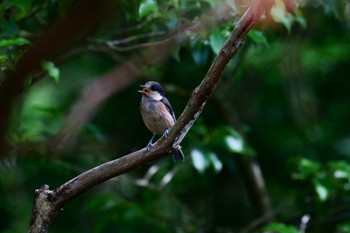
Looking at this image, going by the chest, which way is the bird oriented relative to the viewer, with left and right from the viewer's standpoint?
facing the viewer and to the left of the viewer
